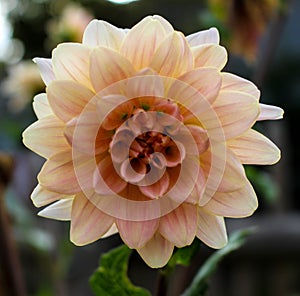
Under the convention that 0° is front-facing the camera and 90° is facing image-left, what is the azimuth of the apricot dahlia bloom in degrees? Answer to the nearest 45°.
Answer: approximately 0°

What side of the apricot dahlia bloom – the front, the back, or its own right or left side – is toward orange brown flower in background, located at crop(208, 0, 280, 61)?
back
